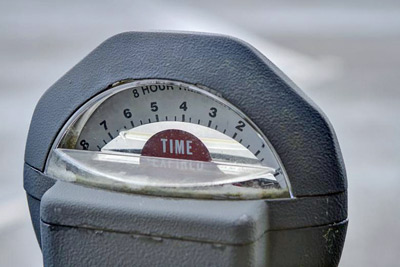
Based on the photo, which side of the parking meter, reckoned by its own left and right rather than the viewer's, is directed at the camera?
front
